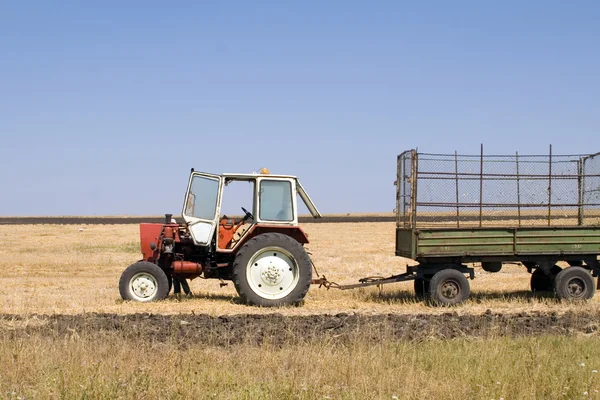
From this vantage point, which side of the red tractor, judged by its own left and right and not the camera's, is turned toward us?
left
